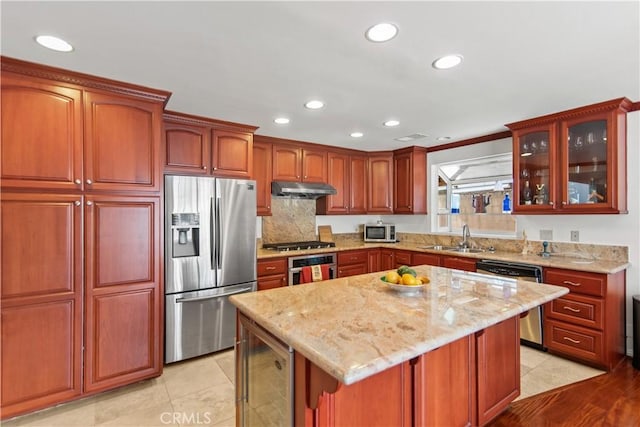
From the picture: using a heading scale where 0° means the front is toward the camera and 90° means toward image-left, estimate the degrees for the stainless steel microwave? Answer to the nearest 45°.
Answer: approximately 0°

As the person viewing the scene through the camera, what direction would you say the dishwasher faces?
facing the viewer and to the left of the viewer

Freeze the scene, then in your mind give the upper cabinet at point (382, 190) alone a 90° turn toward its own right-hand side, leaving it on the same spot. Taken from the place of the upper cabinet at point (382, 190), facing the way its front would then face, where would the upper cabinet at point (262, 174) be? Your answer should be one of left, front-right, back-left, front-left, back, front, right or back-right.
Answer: front-left

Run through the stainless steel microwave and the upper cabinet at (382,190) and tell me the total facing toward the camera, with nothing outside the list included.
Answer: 2

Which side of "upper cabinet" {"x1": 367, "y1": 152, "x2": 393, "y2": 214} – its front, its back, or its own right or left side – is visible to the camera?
front

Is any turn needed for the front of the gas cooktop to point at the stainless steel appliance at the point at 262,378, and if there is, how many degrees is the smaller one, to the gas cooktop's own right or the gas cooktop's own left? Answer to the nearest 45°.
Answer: approximately 45° to the gas cooktop's own right

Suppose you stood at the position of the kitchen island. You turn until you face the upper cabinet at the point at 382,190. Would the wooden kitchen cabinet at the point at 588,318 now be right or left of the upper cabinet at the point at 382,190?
right

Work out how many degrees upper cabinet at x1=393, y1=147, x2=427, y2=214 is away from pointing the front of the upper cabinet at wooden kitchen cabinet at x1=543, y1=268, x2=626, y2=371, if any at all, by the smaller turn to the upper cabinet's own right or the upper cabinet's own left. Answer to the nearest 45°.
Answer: approximately 90° to the upper cabinet's own left

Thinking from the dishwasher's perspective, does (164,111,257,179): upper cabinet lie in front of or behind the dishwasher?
in front

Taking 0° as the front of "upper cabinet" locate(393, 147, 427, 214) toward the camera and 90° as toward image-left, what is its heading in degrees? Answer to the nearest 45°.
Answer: approximately 45°

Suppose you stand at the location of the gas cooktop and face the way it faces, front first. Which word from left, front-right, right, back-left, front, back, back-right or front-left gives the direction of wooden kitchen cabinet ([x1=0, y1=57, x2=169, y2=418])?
right

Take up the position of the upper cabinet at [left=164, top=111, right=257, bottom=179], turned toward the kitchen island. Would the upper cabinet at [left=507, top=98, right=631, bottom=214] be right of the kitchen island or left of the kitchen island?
left

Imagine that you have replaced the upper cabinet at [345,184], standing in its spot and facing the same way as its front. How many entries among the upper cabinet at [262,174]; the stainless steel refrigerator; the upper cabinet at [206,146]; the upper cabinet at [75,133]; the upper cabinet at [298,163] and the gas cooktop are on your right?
6

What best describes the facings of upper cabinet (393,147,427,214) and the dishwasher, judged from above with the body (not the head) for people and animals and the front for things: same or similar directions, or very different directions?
same or similar directions

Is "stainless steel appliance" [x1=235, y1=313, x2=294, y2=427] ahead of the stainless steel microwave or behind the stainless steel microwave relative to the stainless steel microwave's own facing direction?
ahead

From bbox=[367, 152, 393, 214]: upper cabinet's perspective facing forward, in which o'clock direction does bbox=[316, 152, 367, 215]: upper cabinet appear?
bbox=[316, 152, 367, 215]: upper cabinet is roughly at 2 o'clock from bbox=[367, 152, 393, 214]: upper cabinet.

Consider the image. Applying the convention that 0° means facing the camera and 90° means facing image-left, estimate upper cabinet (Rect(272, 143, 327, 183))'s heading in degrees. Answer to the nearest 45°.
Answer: approximately 315°
